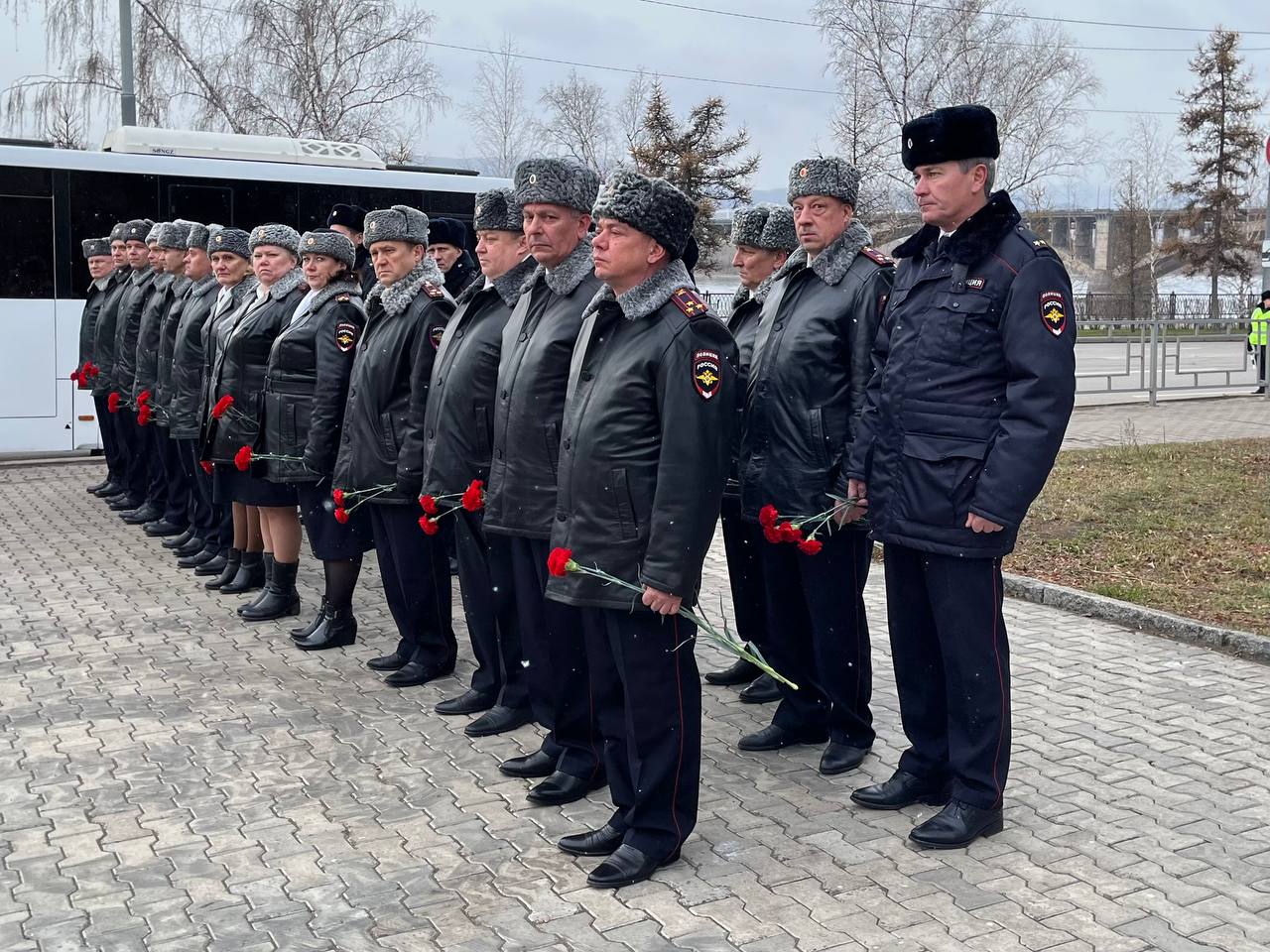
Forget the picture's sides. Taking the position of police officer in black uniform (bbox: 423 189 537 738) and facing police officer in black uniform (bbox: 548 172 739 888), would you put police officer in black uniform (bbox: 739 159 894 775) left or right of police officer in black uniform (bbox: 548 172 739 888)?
left

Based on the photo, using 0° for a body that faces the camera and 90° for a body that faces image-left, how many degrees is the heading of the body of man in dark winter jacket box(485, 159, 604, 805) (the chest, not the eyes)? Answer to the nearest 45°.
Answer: approximately 45°

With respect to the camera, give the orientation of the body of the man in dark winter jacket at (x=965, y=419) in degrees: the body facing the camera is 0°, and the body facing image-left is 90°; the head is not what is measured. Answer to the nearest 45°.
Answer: approximately 45°

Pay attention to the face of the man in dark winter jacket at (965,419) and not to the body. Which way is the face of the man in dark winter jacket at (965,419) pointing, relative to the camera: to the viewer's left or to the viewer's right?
to the viewer's left

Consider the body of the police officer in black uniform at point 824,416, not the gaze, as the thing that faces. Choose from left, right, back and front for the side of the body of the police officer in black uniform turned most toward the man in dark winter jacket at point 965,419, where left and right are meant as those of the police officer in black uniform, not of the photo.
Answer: left

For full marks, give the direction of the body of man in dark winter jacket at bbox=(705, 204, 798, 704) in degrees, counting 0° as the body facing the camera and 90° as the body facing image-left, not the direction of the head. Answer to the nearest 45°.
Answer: approximately 45°

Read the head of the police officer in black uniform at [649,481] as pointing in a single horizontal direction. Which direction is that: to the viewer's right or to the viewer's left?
to the viewer's left

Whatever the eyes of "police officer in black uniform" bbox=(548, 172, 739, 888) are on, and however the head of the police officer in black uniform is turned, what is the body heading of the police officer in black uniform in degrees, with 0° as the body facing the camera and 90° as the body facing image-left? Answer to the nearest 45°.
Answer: approximately 45°

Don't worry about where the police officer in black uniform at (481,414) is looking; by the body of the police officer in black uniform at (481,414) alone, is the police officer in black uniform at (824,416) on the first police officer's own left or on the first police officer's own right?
on the first police officer's own left

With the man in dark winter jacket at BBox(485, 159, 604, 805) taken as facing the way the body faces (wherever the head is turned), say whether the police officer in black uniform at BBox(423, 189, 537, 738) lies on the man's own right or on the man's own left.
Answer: on the man's own right

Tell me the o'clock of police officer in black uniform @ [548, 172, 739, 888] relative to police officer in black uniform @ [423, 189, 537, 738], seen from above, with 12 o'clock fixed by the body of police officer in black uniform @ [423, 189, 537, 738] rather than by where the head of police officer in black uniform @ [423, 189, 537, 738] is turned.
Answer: police officer in black uniform @ [548, 172, 739, 888] is roughly at 10 o'clock from police officer in black uniform @ [423, 189, 537, 738].
